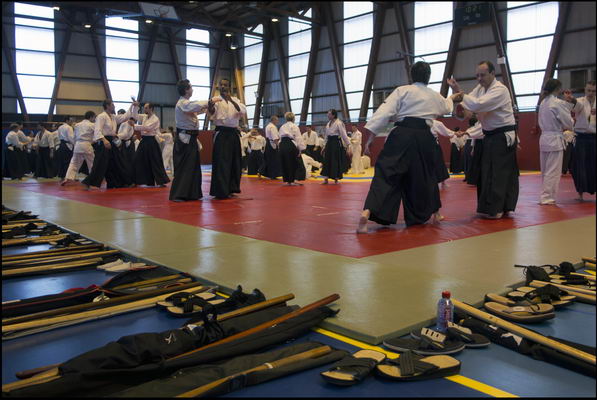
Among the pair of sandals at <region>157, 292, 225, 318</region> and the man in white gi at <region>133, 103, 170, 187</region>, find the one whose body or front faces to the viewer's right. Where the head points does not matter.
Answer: the pair of sandals

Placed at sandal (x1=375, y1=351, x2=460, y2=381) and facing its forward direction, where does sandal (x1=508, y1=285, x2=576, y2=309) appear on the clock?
sandal (x1=508, y1=285, x2=576, y2=309) is roughly at 4 o'clock from sandal (x1=375, y1=351, x2=460, y2=381).

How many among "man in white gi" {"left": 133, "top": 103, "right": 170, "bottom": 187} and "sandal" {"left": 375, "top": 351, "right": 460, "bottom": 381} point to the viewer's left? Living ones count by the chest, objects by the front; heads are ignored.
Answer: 2

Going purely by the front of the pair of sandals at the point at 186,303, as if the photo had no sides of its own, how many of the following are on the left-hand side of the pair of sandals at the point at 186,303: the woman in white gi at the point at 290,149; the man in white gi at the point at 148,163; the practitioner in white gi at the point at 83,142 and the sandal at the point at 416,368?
3
